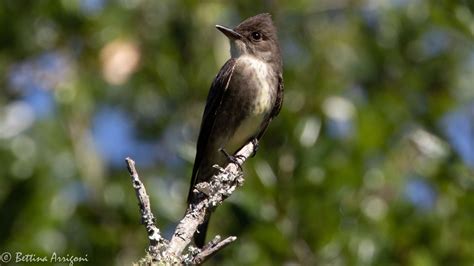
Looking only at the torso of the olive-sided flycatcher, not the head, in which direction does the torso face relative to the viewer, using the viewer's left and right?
facing the viewer and to the right of the viewer
